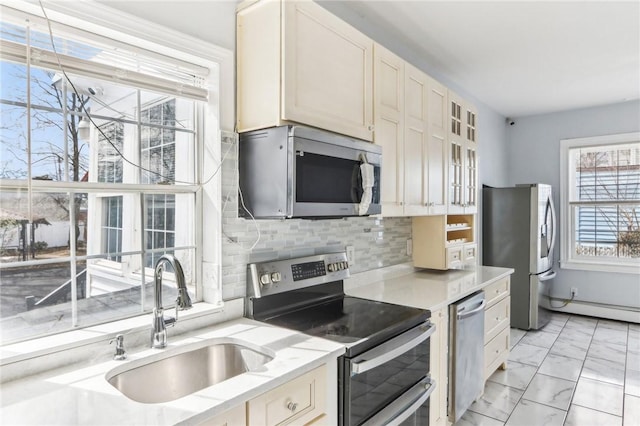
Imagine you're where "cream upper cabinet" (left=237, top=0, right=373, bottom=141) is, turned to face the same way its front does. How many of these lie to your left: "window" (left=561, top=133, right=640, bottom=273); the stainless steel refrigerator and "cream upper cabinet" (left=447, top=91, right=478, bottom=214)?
3

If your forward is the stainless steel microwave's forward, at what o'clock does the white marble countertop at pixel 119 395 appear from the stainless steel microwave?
The white marble countertop is roughly at 3 o'clock from the stainless steel microwave.

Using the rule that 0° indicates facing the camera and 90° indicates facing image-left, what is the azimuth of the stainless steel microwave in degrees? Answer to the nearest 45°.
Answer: approximately 315°

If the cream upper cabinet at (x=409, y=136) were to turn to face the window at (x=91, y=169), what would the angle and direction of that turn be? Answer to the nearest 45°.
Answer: approximately 90° to its right

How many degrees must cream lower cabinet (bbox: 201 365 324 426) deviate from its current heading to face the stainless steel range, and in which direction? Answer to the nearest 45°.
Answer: approximately 90° to its left

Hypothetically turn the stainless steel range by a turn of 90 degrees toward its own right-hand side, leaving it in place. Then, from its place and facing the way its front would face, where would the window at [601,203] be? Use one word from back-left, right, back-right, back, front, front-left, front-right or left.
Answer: back

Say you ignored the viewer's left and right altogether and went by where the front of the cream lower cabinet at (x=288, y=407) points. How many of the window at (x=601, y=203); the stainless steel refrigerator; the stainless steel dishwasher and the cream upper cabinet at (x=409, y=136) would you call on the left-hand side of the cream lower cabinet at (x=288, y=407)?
4

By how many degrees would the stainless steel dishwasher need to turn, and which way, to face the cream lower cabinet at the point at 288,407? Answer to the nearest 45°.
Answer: approximately 45° to its right

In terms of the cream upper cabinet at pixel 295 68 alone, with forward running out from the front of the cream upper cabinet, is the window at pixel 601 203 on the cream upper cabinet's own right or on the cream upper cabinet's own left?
on the cream upper cabinet's own left

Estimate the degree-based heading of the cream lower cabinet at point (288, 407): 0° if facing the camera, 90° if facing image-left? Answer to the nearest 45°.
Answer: approximately 315°

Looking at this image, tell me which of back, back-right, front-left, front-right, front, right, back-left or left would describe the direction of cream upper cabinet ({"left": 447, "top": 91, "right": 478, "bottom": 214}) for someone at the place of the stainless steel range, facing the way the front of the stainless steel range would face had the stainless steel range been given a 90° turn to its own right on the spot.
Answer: back

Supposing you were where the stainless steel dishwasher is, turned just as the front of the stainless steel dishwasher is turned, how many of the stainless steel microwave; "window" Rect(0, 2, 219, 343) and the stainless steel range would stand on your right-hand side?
3

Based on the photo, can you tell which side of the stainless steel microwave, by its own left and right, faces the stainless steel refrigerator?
left
